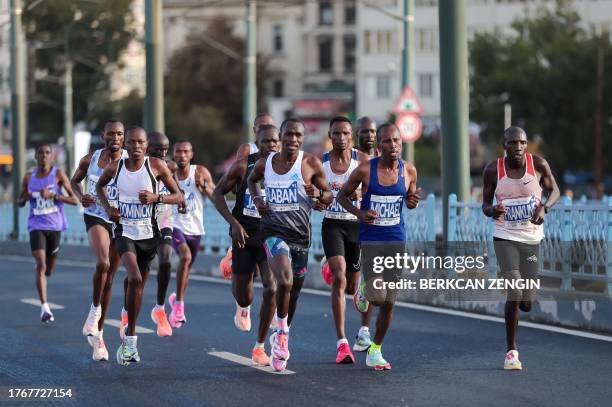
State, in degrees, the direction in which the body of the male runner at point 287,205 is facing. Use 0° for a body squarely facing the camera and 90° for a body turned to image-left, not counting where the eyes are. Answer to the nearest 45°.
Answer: approximately 0°

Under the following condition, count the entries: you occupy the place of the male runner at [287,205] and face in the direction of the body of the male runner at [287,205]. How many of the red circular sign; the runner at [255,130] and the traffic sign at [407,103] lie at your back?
3

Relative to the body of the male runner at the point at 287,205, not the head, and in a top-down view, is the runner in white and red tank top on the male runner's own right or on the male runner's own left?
on the male runner's own left

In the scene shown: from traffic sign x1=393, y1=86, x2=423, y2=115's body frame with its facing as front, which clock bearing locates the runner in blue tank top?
The runner in blue tank top is roughly at 12 o'clock from the traffic sign.

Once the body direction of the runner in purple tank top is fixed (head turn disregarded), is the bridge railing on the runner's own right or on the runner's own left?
on the runner's own left

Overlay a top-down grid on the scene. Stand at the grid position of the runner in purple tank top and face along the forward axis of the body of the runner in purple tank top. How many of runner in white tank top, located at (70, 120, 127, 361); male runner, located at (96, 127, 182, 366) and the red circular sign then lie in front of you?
2

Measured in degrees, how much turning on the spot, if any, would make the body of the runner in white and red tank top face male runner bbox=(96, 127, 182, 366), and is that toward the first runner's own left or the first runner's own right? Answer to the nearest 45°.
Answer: approximately 90° to the first runner's own right

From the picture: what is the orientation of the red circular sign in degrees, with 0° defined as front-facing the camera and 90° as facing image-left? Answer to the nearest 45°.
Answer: approximately 0°

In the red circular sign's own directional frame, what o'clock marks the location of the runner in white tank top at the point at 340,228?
The runner in white tank top is roughly at 12 o'clock from the red circular sign.

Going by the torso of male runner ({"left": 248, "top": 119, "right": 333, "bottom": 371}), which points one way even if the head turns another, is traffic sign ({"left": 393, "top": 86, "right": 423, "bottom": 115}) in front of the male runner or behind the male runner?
behind

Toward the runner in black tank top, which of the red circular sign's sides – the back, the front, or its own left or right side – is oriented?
front
